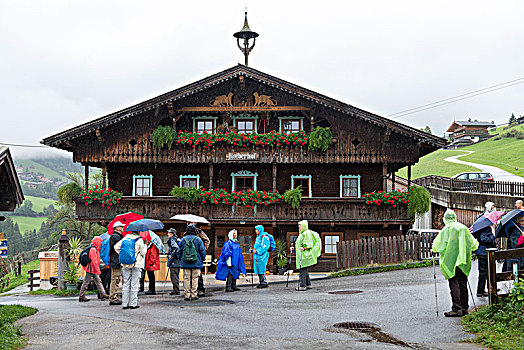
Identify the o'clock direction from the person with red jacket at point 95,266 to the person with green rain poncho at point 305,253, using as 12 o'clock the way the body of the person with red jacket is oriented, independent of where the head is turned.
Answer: The person with green rain poncho is roughly at 12 o'clock from the person with red jacket.

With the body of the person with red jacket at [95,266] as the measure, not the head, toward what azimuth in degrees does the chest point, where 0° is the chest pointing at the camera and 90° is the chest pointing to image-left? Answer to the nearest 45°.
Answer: approximately 270°

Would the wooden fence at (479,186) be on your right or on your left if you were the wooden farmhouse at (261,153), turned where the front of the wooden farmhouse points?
on your left

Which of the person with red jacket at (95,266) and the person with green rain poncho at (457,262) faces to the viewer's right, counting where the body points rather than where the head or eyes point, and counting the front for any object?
the person with red jacket

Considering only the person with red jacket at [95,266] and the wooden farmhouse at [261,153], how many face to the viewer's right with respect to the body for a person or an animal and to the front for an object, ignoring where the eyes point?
1

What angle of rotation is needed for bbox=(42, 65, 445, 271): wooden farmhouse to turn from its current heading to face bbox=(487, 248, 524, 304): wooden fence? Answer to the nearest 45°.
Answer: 0° — it already faces it

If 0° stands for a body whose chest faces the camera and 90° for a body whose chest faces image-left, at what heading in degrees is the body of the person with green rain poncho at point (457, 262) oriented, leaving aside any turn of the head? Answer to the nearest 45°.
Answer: approximately 135°

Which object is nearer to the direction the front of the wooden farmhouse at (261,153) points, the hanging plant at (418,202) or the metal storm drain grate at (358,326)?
the metal storm drain grate

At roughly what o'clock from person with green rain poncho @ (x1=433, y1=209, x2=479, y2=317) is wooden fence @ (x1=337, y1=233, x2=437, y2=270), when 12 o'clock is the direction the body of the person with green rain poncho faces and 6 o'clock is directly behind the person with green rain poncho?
The wooden fence is roughly at 1 o'clock from the person with green rain poncho.
